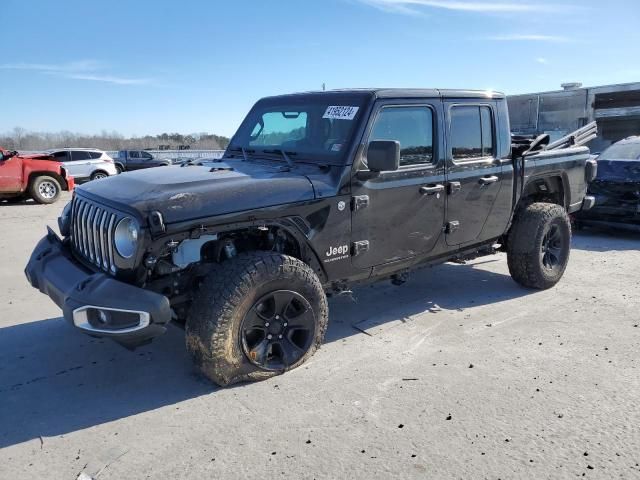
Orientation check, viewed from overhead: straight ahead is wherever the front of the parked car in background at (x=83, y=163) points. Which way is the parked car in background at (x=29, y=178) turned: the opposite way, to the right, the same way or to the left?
the opposite way

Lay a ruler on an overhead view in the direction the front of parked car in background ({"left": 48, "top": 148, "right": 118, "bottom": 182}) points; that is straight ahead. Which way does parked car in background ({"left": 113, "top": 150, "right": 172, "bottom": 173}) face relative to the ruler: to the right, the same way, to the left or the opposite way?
the opposite way
